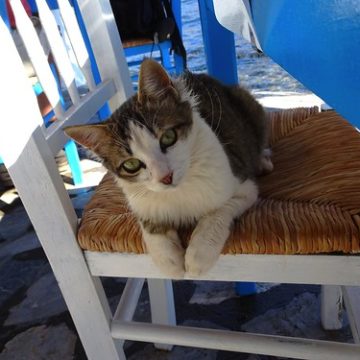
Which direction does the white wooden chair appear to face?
to the viewer's right

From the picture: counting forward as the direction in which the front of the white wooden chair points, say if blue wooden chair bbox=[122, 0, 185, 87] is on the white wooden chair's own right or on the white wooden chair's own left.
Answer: on the white wooden chair's own left
